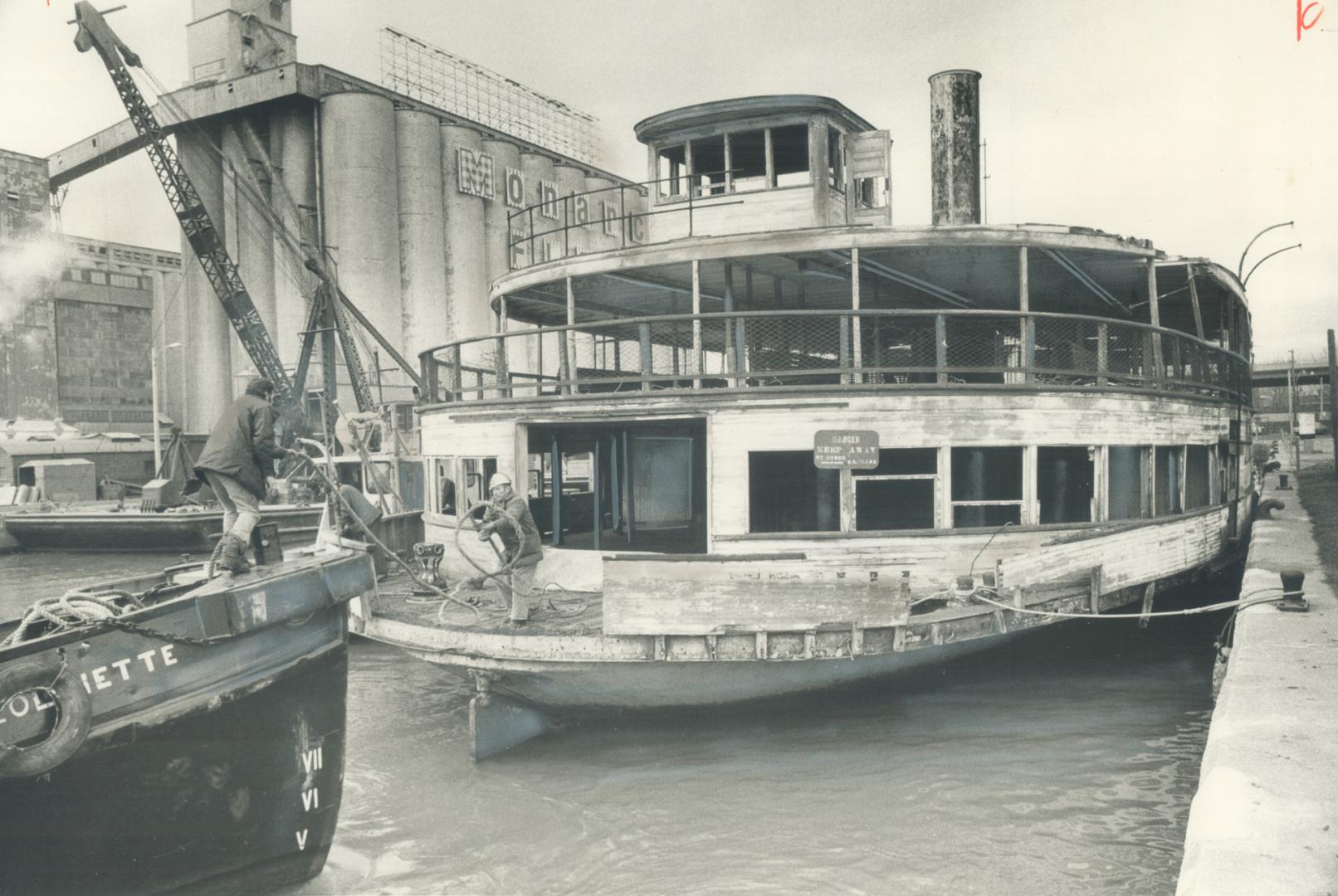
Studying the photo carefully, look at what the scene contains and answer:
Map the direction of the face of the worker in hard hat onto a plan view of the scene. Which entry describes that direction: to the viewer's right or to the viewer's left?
to the viewer's left

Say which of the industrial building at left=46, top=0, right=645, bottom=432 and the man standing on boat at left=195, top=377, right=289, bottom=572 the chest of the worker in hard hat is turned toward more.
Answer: the man standing on boat

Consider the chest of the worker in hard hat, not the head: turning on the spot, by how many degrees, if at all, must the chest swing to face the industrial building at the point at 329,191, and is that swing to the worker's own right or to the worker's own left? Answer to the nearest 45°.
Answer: approximately 90° to the worker's own right

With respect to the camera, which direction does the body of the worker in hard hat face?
to the viewer's left

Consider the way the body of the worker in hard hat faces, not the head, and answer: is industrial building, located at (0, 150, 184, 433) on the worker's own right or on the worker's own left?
on the worker's own right
